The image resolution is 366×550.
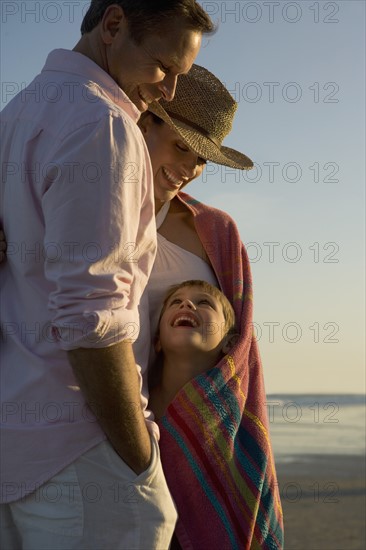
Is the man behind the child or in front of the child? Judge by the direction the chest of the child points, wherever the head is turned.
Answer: in front

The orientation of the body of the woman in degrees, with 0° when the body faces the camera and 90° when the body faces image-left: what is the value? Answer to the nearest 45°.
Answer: approximately 45°

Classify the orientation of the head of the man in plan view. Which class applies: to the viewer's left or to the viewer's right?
to the viewer's right

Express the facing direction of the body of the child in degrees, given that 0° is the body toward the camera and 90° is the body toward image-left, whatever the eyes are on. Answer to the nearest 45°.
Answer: approximately 45°
